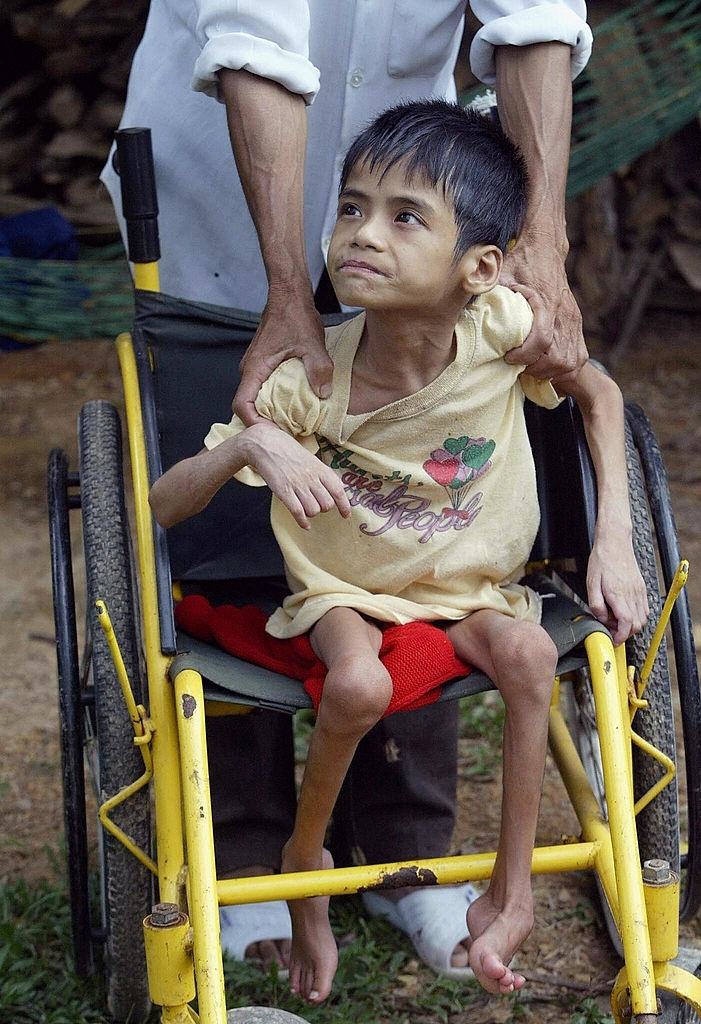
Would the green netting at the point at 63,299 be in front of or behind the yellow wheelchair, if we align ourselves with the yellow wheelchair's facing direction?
behind

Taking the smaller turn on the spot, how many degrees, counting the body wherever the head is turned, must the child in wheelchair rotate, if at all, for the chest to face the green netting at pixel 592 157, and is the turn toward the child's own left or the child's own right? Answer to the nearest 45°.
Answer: approximately 180°

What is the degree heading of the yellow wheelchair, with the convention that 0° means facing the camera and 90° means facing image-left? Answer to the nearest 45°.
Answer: approximately 0°

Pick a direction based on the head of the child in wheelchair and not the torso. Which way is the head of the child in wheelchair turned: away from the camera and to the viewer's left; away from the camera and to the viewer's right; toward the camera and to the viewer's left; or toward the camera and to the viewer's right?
toward the camera and to the viewer's left

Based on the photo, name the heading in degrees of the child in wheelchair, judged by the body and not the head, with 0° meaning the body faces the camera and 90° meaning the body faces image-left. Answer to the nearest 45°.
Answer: approximately 0°

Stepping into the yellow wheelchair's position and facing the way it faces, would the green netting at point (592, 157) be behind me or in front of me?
behind

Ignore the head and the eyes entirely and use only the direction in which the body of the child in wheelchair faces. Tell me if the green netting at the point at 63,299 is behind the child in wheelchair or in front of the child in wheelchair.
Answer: behind

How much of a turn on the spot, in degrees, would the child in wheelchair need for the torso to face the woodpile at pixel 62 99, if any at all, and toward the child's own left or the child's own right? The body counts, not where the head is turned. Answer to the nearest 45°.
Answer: approximately 180°
